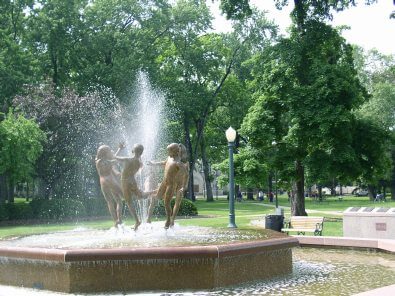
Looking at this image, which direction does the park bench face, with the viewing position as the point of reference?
facing the viewer and to the left of the viewer

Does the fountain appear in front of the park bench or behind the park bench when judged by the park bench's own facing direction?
in front

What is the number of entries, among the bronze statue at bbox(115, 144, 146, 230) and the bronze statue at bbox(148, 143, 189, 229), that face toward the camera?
0

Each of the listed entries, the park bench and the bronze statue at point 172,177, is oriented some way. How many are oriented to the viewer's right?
0

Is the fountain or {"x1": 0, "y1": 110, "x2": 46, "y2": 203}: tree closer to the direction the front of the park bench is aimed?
the fountain

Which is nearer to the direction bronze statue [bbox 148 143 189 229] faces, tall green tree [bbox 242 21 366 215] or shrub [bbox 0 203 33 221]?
the shrub

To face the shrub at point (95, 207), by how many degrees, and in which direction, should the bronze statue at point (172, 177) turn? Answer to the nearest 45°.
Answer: approximately 45° to its right

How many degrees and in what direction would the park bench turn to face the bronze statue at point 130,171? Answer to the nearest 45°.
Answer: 0° — it already faces it

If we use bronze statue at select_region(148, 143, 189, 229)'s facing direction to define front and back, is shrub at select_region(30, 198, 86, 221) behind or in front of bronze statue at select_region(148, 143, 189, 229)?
in front

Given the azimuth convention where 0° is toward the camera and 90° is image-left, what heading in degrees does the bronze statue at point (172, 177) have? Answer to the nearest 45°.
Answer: approximately 135°

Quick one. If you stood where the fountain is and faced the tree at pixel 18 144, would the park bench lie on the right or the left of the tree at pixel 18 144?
right
